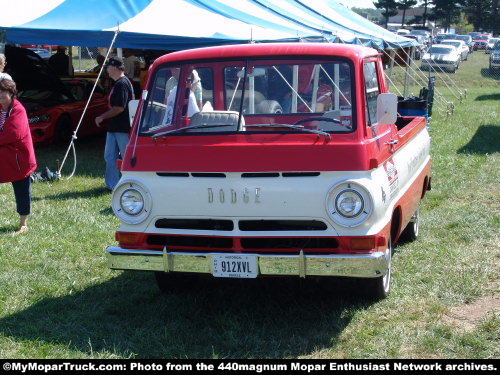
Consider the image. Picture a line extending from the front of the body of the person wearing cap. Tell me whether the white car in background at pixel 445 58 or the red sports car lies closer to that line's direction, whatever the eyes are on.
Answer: the red sports car

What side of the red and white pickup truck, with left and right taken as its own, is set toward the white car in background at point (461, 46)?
back

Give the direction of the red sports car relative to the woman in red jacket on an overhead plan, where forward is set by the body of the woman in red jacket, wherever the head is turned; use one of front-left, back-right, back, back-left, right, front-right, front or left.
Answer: back-right

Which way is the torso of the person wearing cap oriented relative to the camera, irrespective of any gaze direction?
to the viewer's left

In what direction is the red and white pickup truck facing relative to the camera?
toward the camera

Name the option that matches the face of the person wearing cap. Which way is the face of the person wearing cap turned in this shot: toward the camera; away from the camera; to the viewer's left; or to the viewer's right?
to the viewer's left

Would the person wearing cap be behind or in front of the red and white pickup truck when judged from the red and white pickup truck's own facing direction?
behind

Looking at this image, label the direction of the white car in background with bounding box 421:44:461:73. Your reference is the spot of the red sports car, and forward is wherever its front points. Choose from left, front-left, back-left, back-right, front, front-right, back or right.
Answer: back
